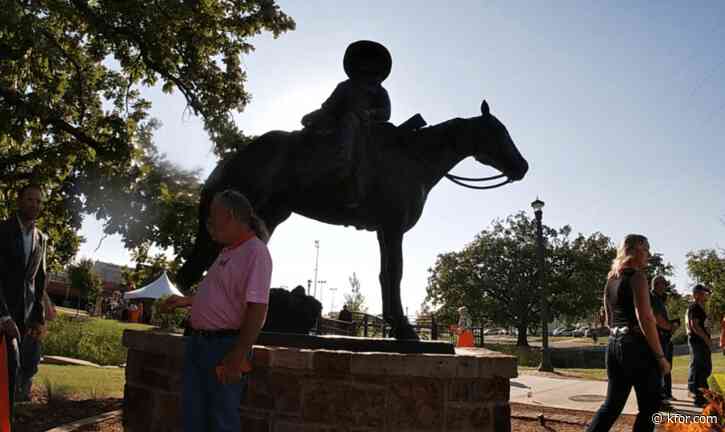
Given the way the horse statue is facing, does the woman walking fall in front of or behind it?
in front

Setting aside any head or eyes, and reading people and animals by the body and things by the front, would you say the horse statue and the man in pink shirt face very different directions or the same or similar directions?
very different directions

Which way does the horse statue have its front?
to the viewer's right

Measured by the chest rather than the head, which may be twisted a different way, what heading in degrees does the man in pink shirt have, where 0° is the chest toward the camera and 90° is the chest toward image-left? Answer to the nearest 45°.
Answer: approximately 90°

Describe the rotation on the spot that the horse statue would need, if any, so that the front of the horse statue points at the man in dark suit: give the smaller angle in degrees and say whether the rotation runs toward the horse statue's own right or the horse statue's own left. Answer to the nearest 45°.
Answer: approximately 180°

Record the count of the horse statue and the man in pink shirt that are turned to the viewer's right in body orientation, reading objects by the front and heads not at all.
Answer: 1
